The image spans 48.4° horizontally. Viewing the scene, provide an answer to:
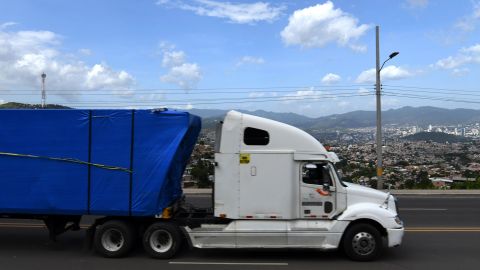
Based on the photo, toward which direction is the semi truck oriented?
to the viewer's right
